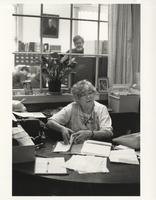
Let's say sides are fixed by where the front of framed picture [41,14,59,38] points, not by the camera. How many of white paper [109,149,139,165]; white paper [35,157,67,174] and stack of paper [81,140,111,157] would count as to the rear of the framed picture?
0

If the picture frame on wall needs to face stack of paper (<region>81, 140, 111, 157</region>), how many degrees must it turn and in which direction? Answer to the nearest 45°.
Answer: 0° — it already faces it

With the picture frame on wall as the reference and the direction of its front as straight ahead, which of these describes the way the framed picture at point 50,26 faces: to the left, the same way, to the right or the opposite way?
the same way

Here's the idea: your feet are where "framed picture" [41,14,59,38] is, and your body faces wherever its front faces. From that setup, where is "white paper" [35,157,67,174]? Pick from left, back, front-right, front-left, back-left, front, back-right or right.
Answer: front

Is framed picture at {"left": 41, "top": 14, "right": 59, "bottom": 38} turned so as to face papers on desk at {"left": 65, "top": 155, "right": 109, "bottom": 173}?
yes

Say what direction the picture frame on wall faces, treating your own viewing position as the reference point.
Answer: facing the viewer
